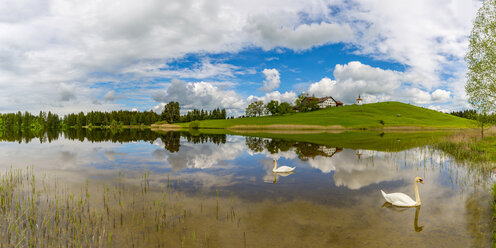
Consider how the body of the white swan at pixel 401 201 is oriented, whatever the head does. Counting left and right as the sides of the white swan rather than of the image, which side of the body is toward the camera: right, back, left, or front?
right
